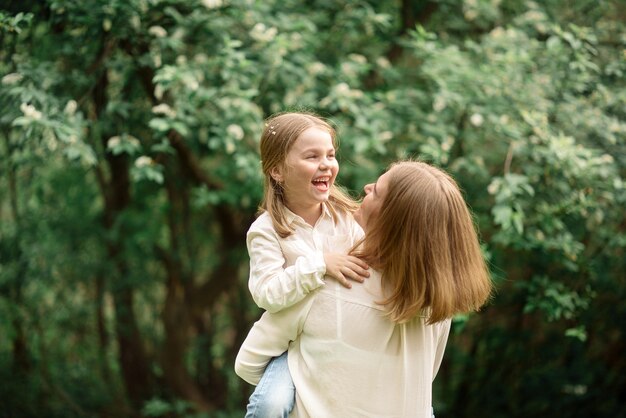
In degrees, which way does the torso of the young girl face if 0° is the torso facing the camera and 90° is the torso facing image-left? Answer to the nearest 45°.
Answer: approximately 315°

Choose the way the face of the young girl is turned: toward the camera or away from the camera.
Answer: toward the camera
